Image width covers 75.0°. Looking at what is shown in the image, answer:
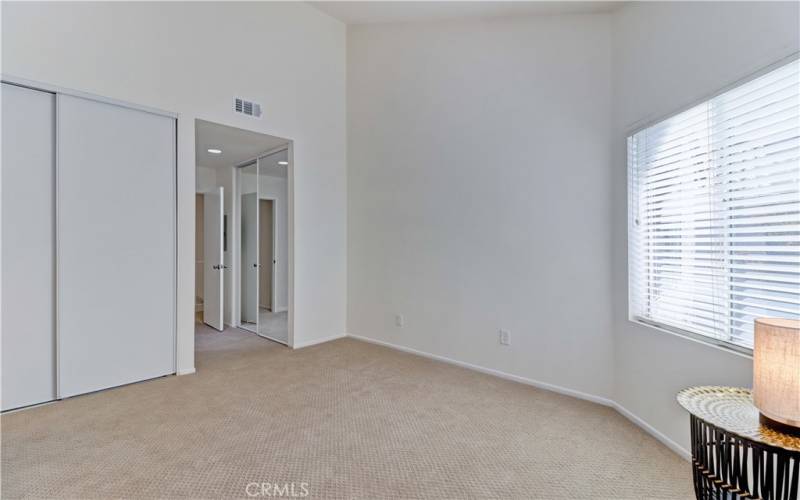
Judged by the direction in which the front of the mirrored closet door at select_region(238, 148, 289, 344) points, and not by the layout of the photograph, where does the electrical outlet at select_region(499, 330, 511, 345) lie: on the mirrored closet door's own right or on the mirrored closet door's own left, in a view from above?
on the mirrored closet door's own left

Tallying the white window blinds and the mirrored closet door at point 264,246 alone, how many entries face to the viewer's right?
0

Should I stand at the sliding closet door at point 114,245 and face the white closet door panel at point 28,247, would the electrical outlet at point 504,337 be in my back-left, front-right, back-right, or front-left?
back-left

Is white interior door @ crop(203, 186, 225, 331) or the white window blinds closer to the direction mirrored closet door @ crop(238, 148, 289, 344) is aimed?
the white interior door

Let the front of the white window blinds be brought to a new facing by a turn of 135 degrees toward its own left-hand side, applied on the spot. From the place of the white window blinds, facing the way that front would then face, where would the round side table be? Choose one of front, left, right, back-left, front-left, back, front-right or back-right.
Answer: right

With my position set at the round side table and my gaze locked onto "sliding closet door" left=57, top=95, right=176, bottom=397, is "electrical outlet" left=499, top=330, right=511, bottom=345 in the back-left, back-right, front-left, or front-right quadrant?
front-right

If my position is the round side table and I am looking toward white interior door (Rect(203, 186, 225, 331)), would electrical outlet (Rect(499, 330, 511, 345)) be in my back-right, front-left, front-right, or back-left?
front-right

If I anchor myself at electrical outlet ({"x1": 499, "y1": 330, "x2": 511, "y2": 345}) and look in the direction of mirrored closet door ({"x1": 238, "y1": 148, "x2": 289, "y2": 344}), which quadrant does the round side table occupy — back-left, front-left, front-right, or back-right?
back-left
